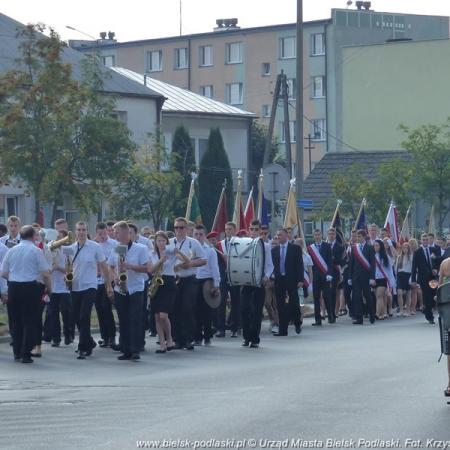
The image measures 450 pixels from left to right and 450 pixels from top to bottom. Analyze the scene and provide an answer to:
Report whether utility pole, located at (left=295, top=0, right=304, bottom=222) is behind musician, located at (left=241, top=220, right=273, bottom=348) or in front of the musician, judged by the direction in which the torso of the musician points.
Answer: behind

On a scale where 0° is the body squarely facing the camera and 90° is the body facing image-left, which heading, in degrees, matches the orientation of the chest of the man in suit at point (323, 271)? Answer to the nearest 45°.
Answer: approximately 45°

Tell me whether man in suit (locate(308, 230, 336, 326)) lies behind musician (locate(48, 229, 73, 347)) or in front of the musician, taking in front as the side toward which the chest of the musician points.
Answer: behind

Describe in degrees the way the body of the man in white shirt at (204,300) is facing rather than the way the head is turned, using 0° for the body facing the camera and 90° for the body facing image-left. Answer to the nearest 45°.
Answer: approximately 45°
